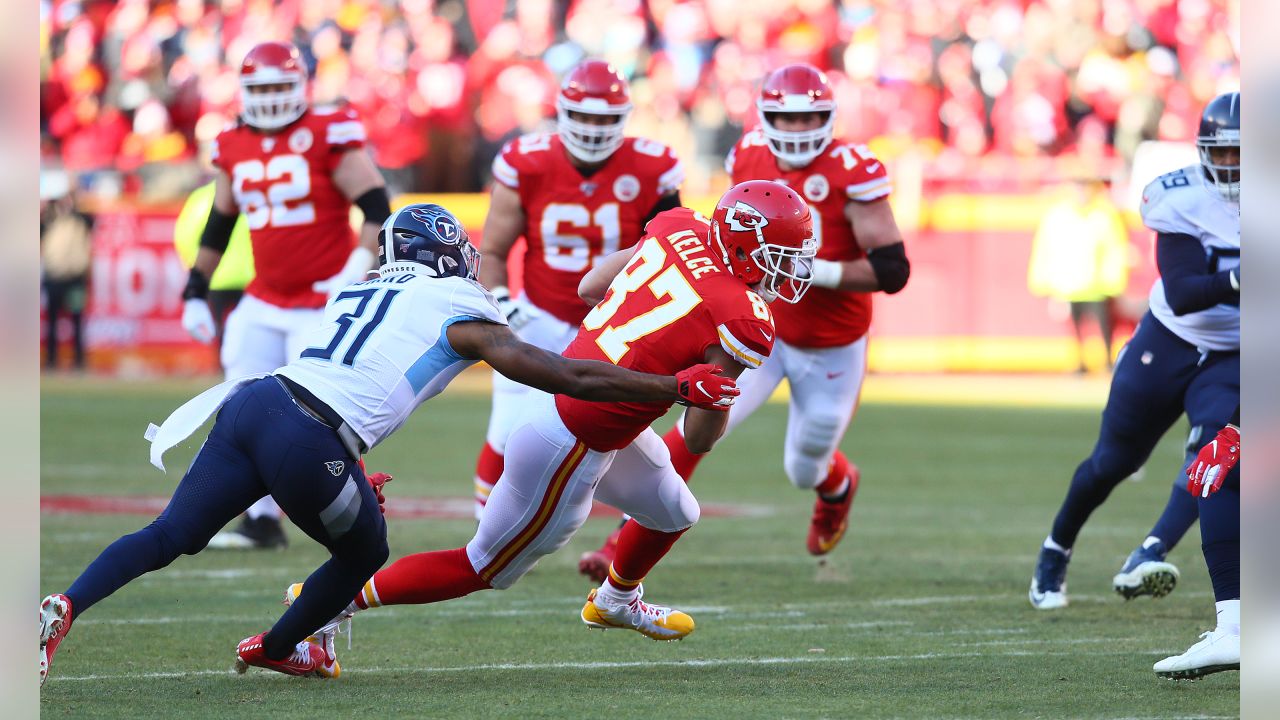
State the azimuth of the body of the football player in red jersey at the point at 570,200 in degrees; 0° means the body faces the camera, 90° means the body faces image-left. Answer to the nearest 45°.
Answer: approximately 0°

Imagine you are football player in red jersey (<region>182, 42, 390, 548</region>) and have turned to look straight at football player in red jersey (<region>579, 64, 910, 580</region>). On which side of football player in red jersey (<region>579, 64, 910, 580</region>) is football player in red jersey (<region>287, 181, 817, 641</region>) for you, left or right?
right

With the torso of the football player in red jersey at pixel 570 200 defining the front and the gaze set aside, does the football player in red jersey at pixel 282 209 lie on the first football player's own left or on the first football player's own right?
on the first football player's own right

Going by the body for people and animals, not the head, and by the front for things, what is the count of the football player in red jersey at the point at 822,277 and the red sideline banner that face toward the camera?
2

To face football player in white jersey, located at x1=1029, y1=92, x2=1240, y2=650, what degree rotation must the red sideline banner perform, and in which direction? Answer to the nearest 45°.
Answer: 0° — it already faces them

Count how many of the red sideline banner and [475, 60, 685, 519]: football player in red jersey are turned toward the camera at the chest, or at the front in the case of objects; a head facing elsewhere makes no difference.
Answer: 2

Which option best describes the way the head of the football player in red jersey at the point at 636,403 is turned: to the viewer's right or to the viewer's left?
to the viewer's right

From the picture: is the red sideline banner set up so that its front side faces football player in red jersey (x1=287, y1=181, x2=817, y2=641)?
yes
